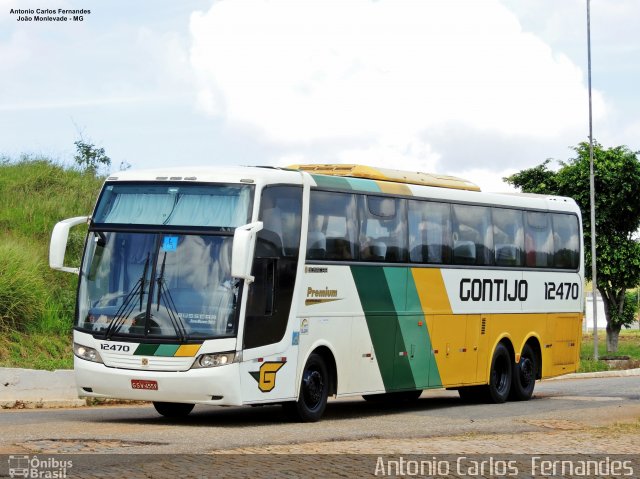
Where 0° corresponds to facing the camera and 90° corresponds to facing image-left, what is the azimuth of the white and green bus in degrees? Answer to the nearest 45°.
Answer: approximately 45°

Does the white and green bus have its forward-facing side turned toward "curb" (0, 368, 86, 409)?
no

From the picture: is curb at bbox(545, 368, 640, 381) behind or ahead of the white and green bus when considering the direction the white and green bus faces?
behind

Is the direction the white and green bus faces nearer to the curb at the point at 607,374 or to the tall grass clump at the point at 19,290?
the tall grass clump

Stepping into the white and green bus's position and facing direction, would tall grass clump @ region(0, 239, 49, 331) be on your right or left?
on your right
